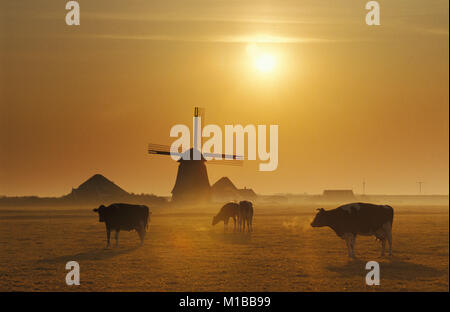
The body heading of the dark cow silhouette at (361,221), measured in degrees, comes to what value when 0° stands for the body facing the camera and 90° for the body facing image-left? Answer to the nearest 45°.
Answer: approximately 90°

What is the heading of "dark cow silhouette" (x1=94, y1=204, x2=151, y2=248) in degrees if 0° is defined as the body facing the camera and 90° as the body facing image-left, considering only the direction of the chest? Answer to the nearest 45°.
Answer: approximately 90°

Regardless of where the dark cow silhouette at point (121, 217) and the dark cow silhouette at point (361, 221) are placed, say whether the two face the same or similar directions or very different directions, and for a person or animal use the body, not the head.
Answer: same or similar directions

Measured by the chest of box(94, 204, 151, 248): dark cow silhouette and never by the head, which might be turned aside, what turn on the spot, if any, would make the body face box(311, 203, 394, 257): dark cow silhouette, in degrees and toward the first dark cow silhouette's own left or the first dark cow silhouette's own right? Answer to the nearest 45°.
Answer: approximately 135° to the first dark cow silhouette's own left

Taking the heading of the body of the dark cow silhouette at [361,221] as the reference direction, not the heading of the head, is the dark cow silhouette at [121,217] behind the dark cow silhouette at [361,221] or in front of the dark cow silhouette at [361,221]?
in front

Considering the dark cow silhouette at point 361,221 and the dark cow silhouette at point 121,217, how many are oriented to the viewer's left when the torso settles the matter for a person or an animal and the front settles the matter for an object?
2
